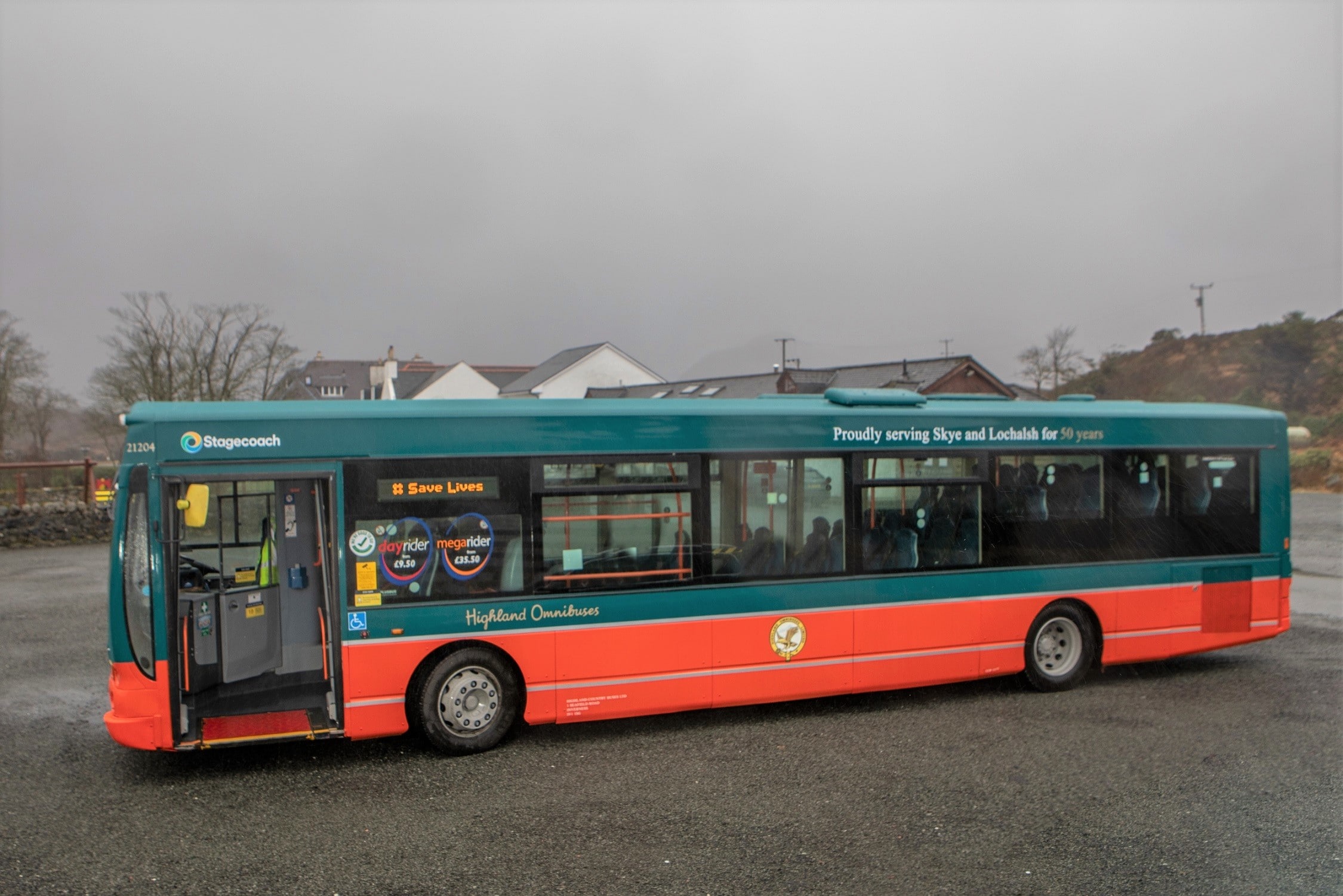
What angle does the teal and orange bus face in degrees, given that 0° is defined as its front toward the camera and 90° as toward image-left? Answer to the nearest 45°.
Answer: approximately 90°

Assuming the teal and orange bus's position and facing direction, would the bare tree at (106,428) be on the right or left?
on its right

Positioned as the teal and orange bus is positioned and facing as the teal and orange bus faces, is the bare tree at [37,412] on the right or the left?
on its right

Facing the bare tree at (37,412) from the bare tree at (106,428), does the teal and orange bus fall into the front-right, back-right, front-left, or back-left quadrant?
back-left
